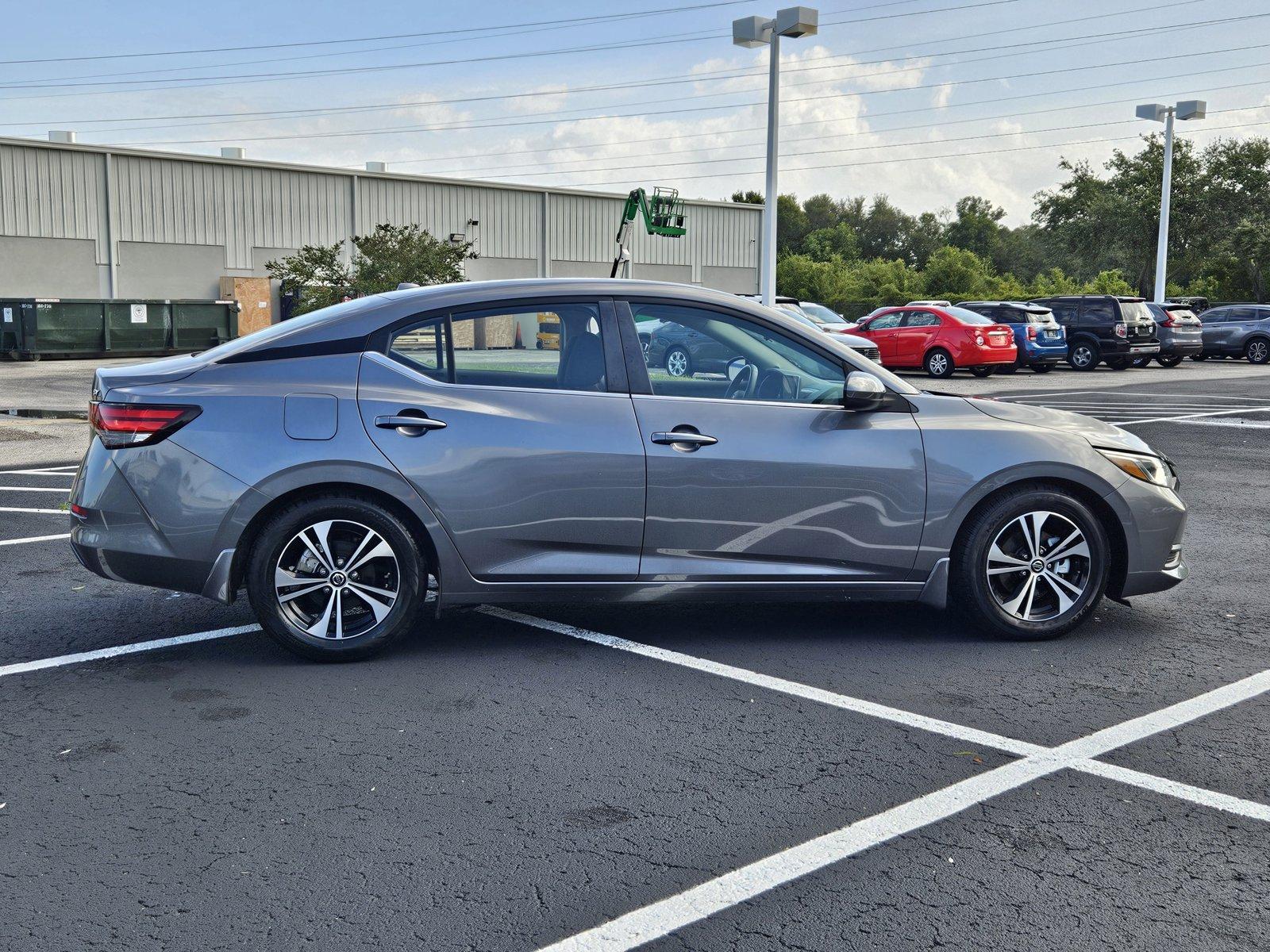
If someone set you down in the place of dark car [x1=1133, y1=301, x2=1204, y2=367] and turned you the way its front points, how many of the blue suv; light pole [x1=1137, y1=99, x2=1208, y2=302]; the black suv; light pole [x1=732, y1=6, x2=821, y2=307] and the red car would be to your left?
4

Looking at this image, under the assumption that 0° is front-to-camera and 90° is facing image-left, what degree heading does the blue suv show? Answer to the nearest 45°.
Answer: approximately 135°

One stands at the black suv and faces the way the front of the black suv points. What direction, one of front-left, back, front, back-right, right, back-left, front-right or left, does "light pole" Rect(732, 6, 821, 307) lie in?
left

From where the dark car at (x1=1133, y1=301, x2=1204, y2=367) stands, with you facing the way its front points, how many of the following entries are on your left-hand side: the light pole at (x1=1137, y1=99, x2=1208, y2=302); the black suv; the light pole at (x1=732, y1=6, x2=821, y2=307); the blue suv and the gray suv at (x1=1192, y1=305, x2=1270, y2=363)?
3

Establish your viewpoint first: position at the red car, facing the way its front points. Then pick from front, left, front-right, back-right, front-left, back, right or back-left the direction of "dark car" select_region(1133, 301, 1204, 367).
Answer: right

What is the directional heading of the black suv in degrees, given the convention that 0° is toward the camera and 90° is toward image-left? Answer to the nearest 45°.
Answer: approximately 135°

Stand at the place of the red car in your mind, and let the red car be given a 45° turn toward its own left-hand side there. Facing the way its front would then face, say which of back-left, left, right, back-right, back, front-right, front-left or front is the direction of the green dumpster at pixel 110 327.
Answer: front

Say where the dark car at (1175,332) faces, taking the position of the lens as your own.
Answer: facing away from the viewer and to the left of the viewer

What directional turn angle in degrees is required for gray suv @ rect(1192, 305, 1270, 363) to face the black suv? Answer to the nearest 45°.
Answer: approximately 90° to its left

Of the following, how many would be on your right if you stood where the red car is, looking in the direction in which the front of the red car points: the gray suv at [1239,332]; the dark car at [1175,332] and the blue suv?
3

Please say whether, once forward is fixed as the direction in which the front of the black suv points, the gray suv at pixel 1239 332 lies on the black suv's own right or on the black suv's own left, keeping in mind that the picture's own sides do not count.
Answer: on the black suv's own right

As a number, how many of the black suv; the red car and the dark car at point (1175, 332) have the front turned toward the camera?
0

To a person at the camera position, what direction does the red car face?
facing away from the viewer and to the left of the viewer

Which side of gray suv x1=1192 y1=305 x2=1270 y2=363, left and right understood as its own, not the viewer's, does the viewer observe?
left
